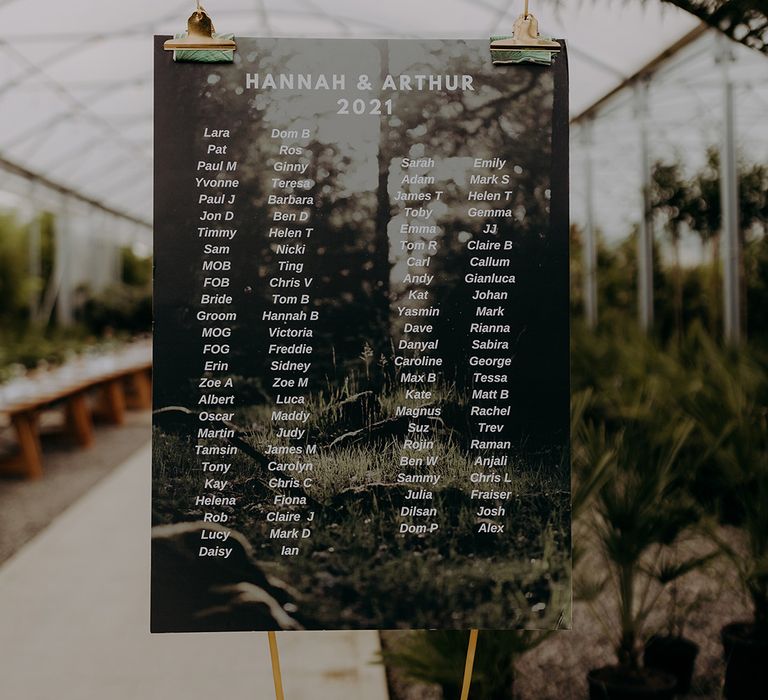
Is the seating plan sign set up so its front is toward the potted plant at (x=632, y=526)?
no

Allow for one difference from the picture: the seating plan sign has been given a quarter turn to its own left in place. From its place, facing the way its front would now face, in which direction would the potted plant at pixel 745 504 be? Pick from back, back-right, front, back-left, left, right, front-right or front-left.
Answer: front-left

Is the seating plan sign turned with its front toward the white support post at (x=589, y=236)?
no

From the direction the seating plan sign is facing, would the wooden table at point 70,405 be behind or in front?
behind

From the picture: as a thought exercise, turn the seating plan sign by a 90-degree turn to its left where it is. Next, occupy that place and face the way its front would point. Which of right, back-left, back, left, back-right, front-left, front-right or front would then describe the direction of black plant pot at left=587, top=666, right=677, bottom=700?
front-left

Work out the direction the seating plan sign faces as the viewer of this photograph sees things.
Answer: facing the viewer

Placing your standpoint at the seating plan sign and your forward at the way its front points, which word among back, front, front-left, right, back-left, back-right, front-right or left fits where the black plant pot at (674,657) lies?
back-left

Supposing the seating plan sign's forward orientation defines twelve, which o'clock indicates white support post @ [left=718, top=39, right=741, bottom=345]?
The white support post is roughly at 7 o'clock from the seating plan sign.
